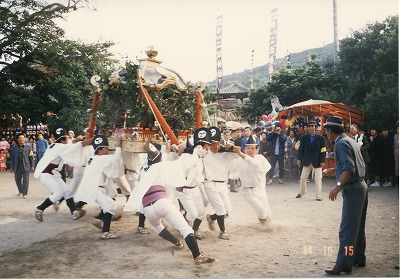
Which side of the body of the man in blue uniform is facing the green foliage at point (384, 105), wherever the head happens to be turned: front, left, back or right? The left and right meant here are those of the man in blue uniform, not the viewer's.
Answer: right

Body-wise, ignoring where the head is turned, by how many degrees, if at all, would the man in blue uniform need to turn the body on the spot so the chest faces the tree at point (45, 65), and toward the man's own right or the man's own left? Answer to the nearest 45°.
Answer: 0° — they already face it

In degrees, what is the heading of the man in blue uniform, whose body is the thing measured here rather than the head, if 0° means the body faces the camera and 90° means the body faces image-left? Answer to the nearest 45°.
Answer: approximately 90°

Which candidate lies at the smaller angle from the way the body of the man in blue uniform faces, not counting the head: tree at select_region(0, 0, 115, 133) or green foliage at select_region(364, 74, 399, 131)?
the tree

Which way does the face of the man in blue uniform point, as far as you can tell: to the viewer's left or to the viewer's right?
to the viewer's left

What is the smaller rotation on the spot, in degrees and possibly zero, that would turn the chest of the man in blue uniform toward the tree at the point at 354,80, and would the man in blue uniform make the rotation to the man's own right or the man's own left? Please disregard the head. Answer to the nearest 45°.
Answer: approximately 90° to the man's own right
